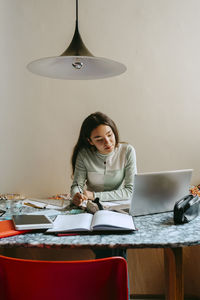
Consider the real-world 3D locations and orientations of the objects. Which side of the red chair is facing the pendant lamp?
front

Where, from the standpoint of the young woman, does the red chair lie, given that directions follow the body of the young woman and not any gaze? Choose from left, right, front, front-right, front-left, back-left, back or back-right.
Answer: front

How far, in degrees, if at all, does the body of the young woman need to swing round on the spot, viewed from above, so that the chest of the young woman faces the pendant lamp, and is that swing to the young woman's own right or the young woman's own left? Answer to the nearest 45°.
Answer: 0° — they already face it

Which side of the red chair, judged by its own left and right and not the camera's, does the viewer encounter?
back

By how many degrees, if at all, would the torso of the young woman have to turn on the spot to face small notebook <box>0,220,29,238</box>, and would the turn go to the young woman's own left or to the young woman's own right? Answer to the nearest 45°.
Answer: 0° — they already face it

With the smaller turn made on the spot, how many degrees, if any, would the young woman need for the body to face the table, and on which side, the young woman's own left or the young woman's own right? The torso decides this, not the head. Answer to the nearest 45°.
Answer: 0° — they already face it

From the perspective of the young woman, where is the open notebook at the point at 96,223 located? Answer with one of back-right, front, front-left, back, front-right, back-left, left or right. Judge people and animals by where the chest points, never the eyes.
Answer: front

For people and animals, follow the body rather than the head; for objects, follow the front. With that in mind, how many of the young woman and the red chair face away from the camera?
1

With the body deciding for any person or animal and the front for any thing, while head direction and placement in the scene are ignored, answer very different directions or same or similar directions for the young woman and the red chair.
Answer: very different directions

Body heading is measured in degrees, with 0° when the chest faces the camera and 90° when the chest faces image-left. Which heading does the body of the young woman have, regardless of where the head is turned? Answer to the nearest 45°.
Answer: approximately 0°
